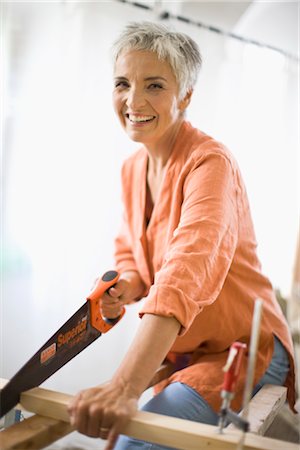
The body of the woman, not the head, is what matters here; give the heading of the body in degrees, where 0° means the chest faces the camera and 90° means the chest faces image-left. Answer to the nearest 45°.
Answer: approximately 45°
